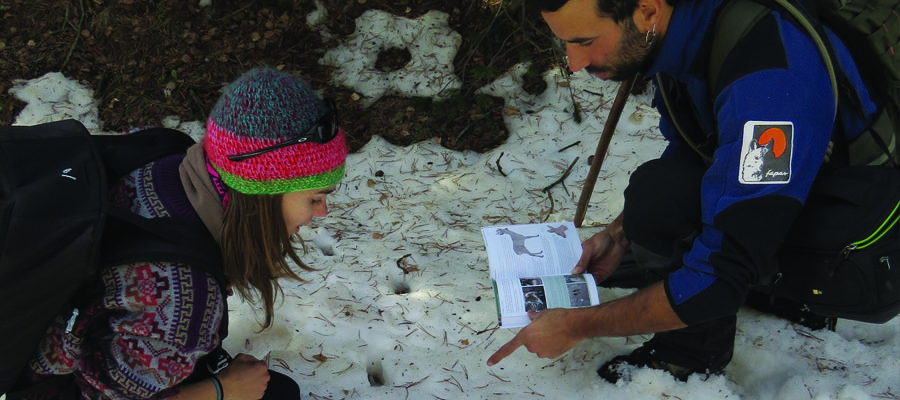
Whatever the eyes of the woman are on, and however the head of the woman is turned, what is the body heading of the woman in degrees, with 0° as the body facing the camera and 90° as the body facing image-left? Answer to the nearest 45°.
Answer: approximately 270°

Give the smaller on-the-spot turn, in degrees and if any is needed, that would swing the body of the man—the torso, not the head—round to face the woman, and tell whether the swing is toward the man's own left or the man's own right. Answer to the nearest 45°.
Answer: approximately 45° to the man's own left

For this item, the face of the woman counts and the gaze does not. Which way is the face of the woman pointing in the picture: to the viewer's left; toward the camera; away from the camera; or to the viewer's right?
to the viewer's right

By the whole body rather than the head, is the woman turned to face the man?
yes

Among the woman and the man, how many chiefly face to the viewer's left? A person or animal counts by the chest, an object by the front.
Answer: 1

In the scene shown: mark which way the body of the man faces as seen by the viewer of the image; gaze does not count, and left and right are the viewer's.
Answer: facing to the left of the viewer

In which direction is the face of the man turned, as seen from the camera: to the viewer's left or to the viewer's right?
to the viewer's left
